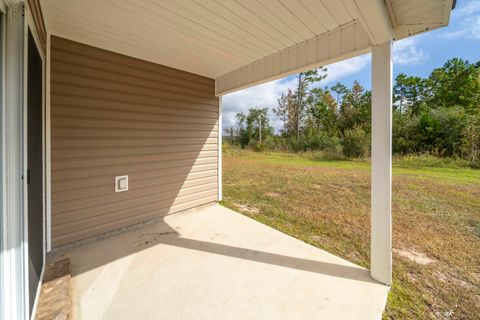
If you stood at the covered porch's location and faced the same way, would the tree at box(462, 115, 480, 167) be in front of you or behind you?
in front

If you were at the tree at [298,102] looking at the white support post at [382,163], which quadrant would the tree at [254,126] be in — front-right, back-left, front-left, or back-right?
back-right

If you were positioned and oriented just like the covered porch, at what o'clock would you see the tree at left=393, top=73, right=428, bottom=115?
The tree is roughly at 12 o'clock from the covered porch.

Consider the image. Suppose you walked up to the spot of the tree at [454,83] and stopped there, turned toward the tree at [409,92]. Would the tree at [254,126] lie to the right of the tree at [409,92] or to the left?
left

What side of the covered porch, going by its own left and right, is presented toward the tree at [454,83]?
front

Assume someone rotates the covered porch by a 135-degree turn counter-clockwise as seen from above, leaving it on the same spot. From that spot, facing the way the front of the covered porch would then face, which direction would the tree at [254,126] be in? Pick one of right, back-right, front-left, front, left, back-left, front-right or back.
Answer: right

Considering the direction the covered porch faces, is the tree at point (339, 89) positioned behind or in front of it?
in front

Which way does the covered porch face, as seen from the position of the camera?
facing away from the viewer and to the right of the viewer

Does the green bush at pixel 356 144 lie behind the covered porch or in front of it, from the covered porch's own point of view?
in front
